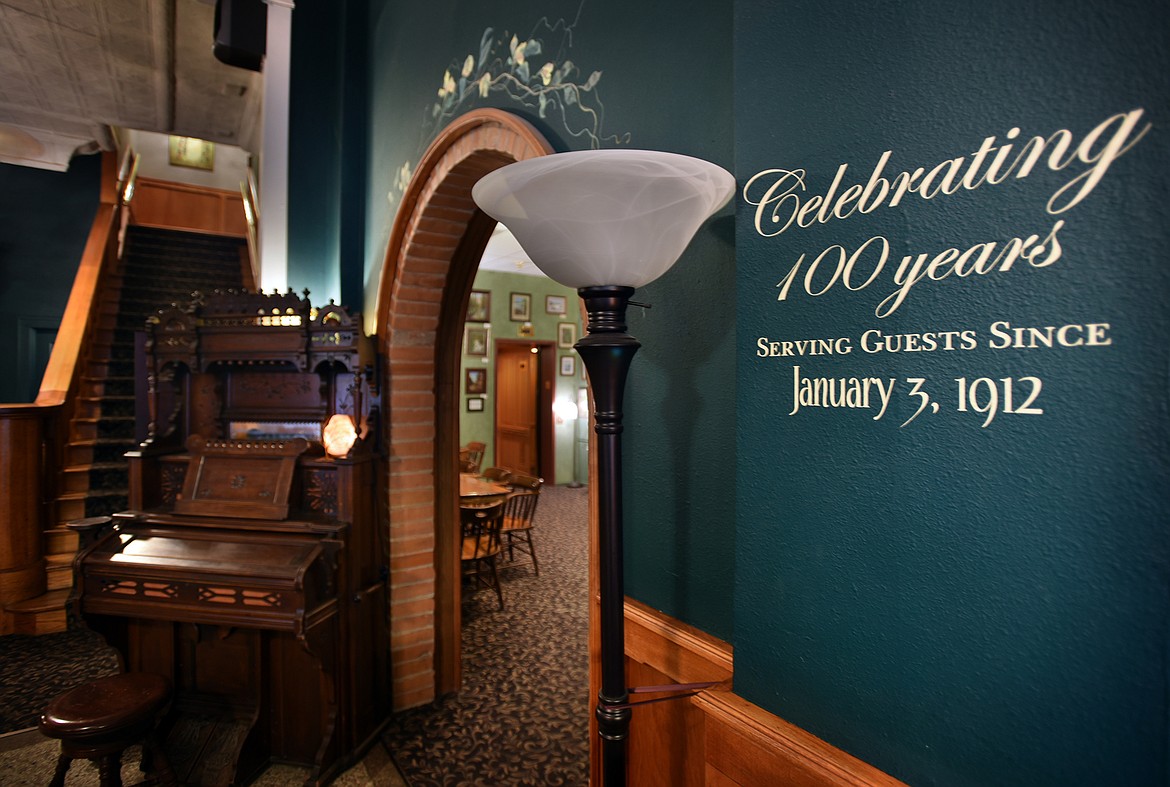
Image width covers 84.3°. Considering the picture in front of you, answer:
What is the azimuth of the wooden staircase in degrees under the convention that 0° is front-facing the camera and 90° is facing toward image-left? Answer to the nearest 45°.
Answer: approximately 0°

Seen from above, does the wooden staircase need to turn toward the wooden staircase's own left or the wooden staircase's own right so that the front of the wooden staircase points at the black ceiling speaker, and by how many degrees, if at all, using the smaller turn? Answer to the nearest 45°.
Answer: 0° — it already faces it

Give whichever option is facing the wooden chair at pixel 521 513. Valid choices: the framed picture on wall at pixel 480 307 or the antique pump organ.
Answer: the framed picture on wall

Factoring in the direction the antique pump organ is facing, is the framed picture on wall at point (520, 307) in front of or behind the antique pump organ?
behind

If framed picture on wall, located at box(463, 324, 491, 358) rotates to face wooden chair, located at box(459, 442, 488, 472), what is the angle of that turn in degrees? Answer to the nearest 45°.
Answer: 0° — it already faces it

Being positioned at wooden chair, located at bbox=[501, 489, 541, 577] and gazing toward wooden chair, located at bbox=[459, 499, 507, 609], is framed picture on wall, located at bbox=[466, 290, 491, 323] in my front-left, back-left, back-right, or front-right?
back-right

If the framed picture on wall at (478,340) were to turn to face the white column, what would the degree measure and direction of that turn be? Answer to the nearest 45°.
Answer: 0° — it already faces it
